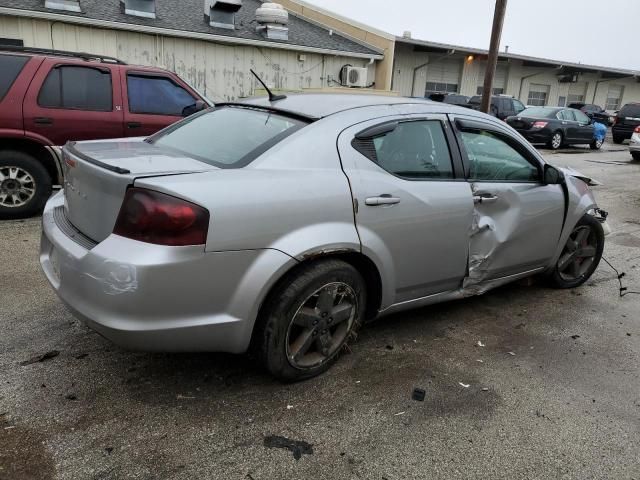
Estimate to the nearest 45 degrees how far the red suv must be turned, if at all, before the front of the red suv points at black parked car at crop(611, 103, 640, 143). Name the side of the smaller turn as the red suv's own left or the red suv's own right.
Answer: approximately 45° to the red suv's own left

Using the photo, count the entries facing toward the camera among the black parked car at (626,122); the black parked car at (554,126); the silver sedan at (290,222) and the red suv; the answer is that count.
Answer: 0

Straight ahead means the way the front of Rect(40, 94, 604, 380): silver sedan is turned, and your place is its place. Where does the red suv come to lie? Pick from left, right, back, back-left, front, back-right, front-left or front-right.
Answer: left

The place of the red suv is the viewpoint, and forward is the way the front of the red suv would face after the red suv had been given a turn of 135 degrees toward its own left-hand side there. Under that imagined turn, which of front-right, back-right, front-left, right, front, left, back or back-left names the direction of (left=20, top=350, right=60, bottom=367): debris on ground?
back-left

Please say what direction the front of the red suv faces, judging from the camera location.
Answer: facing to the right of the viewer

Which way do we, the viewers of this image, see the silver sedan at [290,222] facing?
facing away from the viewer and to the right of the viewer

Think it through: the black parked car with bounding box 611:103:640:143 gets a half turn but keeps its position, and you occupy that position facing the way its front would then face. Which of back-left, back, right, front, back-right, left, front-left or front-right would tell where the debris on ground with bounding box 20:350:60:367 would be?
front-left

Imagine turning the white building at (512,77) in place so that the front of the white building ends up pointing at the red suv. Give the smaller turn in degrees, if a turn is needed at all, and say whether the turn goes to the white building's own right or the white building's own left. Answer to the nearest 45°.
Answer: approximately 45° to the white building's own right

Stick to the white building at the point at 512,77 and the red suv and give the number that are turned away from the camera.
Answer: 0

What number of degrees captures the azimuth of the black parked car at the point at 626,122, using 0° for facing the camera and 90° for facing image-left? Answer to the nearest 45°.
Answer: approximately 225°

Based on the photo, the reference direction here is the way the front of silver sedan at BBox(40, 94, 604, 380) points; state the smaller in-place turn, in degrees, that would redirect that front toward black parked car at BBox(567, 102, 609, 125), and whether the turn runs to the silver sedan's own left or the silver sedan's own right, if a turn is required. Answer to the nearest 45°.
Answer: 0° — it already faces it
